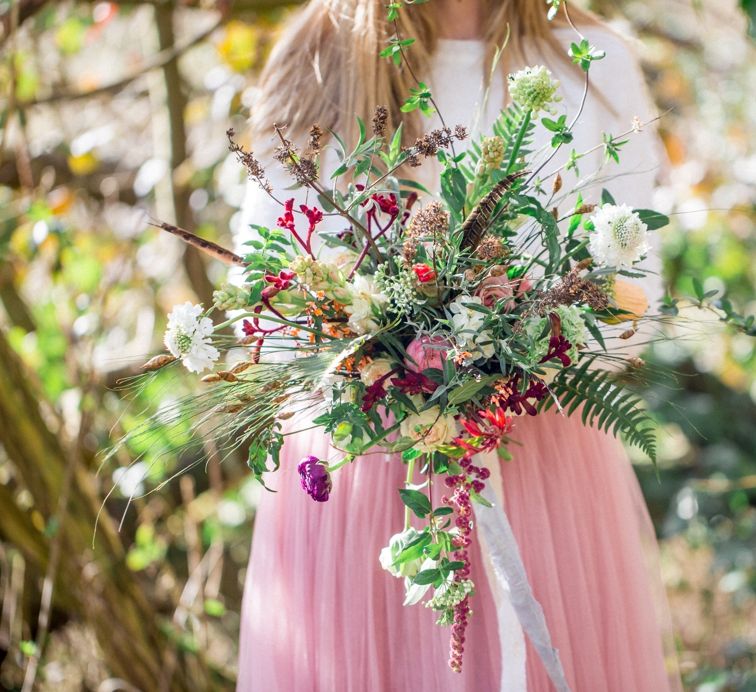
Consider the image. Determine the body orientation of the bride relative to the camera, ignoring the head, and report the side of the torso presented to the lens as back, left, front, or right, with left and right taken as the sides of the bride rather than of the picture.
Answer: front

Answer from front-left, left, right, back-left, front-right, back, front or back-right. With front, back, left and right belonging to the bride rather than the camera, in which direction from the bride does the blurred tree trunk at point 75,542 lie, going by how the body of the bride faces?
back-right

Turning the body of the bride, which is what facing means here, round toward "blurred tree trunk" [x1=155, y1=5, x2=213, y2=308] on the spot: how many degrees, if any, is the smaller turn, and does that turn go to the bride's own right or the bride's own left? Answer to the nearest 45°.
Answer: approximately 135° to the bride's own right
